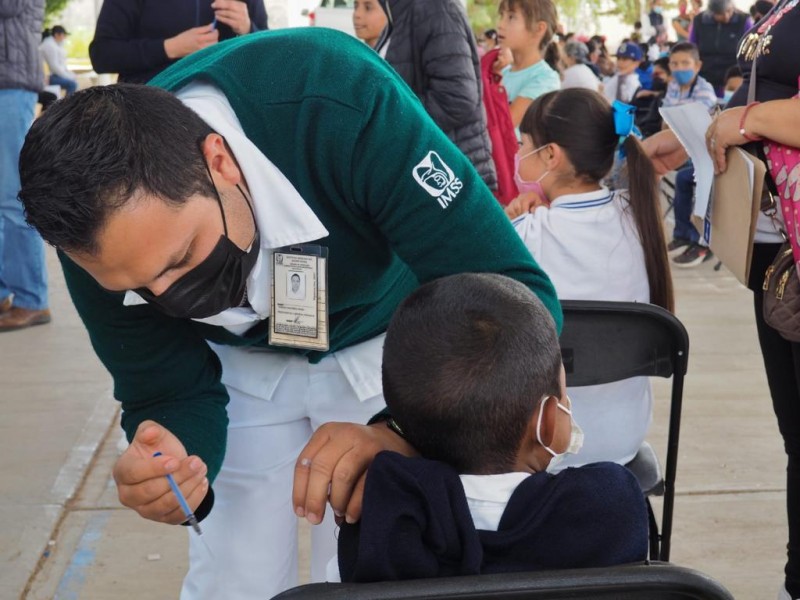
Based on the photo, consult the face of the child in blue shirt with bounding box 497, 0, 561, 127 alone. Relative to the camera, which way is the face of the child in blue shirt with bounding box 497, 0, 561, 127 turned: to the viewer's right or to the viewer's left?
to the viewer's left

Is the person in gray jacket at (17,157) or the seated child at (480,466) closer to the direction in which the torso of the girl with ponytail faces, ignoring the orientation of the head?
the person in gray jacket

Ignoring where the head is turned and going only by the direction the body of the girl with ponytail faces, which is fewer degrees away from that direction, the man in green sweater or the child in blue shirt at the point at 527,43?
the child in blue shirt

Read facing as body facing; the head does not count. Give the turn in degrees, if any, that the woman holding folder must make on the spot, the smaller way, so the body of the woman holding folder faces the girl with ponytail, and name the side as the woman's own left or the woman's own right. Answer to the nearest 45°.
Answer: approximately 45° to the woman's own right

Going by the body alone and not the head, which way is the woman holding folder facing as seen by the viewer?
to the viewer's left

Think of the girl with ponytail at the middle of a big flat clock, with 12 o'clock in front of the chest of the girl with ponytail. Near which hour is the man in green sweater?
The man in green sweater is roughly at 8 o'clock from the girl with ponytail.

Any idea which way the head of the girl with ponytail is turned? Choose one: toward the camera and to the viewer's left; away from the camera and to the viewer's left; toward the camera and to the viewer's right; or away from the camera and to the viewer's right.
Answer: away from the camera and to the viewer's left

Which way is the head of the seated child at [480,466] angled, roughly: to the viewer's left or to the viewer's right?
to the viewer's right

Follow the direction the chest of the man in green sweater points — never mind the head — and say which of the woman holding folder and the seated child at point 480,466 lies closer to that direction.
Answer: the seated child
